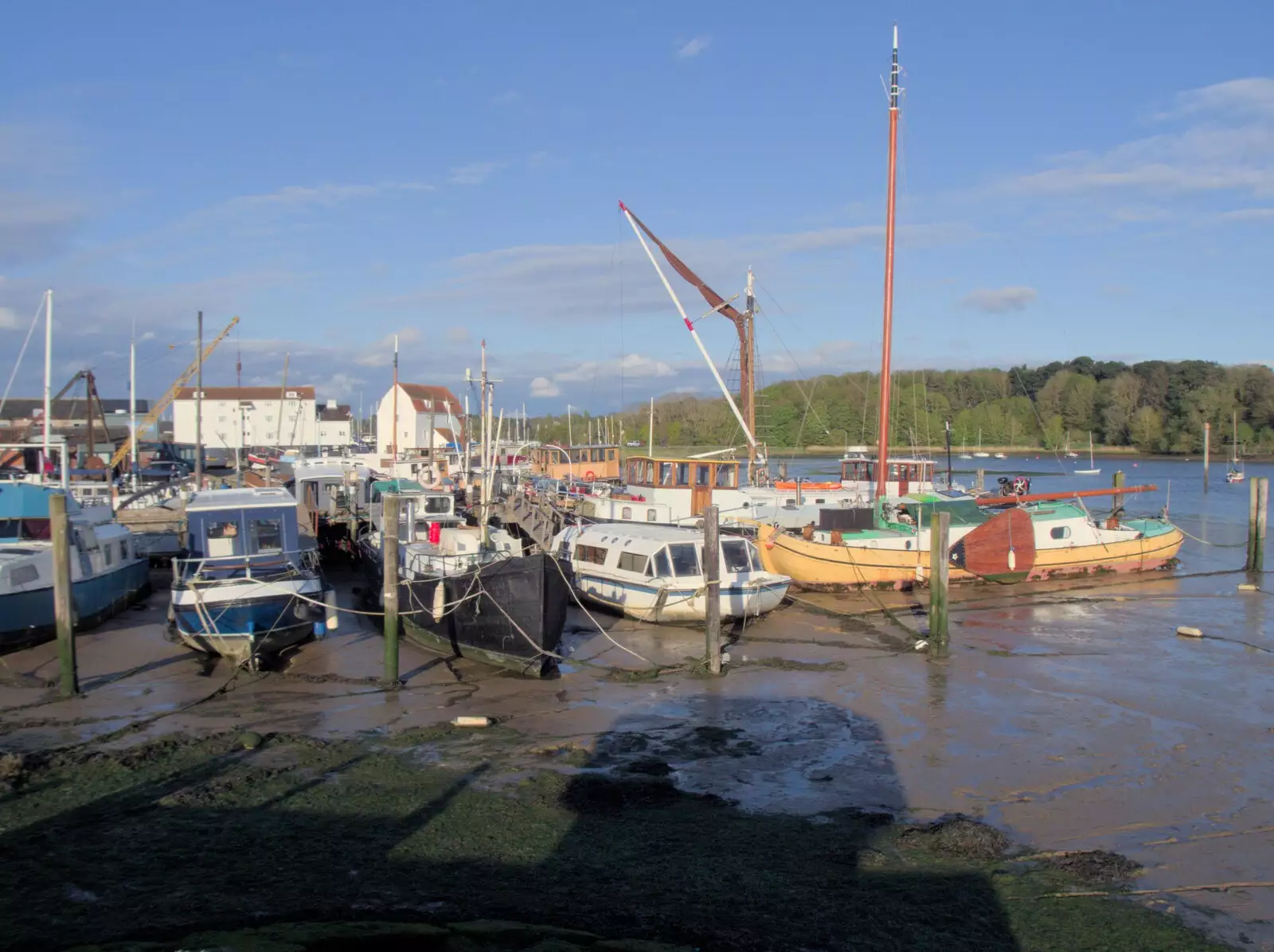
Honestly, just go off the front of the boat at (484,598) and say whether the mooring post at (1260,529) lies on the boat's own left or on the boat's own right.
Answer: on the boat's own left

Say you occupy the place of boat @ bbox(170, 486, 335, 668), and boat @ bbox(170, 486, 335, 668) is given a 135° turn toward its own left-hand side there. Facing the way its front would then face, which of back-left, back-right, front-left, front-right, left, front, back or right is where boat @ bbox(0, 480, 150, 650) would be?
left

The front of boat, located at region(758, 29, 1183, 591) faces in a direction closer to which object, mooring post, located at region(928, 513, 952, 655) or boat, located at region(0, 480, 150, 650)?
the boat

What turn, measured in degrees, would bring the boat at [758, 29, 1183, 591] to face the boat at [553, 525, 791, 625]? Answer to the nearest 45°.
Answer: approximately 45° to its left

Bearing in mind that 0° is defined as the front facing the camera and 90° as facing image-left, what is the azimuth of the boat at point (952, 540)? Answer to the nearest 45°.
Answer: approximately 90°

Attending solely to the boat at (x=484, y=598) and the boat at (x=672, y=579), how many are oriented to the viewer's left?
0

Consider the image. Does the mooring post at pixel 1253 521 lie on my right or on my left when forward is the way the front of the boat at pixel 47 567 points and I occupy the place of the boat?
on my left

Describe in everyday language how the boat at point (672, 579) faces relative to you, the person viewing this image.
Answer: facing the viewer and to the right of the viewer

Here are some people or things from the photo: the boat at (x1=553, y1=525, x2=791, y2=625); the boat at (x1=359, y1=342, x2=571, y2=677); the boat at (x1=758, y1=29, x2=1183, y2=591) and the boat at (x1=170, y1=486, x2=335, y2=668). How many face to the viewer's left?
1

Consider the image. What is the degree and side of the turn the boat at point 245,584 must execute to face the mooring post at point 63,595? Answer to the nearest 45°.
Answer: approximately 45° to its right

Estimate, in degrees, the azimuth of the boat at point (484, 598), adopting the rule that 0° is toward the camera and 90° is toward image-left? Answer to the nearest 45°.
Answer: approximately 315°

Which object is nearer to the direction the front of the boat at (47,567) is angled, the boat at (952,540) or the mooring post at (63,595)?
the mooring post

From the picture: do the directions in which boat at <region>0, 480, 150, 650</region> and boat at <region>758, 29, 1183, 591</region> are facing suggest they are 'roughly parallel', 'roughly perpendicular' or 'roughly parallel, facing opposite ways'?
roughly perpendicular

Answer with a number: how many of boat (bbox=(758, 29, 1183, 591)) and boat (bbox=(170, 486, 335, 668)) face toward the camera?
1

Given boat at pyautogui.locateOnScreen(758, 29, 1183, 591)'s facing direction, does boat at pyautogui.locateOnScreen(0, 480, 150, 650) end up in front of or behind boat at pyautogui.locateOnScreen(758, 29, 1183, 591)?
in front

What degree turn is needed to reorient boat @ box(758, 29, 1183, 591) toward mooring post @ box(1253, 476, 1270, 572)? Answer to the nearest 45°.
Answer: approximately 135° to its right

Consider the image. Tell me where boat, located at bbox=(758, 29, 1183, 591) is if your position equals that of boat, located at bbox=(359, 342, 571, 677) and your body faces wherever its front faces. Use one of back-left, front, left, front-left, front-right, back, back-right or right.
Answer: left
